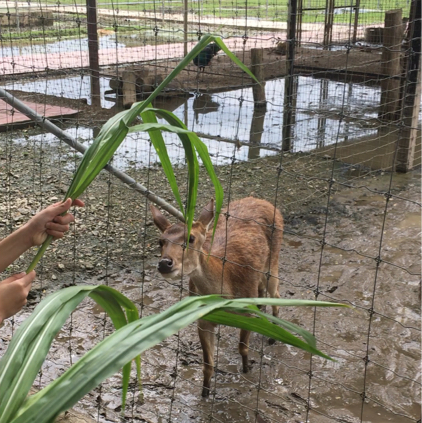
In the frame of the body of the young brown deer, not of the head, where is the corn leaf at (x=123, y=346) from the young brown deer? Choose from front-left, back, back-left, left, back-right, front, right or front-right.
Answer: front-left

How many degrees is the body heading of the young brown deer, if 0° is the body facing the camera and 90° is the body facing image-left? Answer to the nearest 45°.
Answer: approximately 45°

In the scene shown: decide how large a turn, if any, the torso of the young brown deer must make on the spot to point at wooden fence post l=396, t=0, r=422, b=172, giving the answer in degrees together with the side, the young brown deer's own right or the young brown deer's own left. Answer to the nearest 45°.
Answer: approximately 180°

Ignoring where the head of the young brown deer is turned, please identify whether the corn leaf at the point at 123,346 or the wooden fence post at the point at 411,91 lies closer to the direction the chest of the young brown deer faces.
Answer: the corn leaf

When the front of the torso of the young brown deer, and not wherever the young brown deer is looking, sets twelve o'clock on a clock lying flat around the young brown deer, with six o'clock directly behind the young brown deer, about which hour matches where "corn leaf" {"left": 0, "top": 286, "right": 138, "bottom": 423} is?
The corn leaf is roughly at 11 o'clock from the young brown deer.
